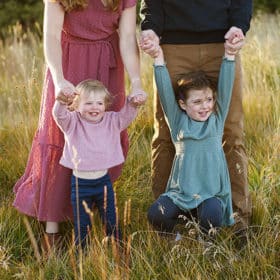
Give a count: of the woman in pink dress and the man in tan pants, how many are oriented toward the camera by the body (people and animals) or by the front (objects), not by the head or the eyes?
2

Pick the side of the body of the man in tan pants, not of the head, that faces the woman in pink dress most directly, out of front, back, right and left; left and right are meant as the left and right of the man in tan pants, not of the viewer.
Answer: right

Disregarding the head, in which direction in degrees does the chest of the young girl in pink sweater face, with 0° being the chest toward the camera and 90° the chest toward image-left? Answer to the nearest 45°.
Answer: approximately 0°

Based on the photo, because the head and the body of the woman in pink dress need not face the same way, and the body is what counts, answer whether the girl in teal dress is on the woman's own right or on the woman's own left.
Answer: on the woman's own left

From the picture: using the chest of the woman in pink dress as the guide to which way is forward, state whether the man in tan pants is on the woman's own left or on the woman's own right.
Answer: on the woman's own left

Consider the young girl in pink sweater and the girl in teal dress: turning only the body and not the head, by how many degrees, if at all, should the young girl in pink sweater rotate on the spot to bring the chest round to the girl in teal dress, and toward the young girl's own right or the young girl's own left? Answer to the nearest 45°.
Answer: approximately 90° to the young girl's own left

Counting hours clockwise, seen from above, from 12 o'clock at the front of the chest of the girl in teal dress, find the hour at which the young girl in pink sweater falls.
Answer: The young girl in pink sweater is roughly at 3 o'clock from the girl in teal dress.

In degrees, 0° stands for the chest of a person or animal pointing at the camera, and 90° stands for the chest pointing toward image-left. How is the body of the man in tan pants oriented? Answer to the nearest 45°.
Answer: approximately 0°

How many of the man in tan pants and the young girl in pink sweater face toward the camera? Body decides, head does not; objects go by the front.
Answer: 2
